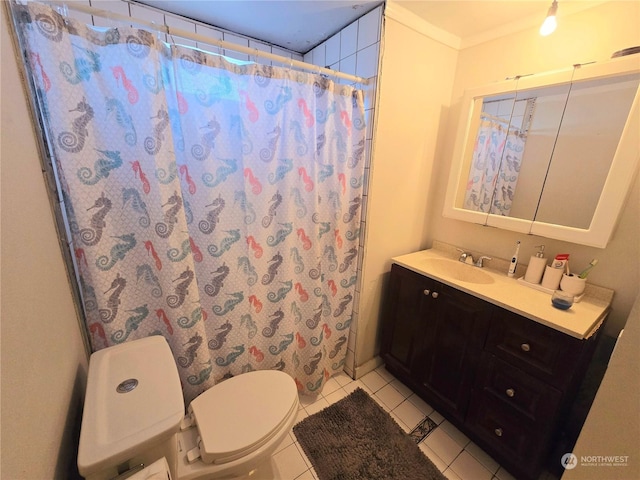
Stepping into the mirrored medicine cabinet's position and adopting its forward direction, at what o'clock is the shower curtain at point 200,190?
The shower curtain is roughly at 12 o'clock from the mirrored medicine cabinet.

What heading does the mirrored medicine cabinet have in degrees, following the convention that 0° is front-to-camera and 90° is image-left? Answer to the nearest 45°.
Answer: approximately 45°

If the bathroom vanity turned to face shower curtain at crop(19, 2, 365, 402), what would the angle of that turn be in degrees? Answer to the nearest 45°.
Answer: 0° — it already faces it

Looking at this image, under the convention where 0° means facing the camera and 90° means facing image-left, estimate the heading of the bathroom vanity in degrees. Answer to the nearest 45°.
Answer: approximately 45°
